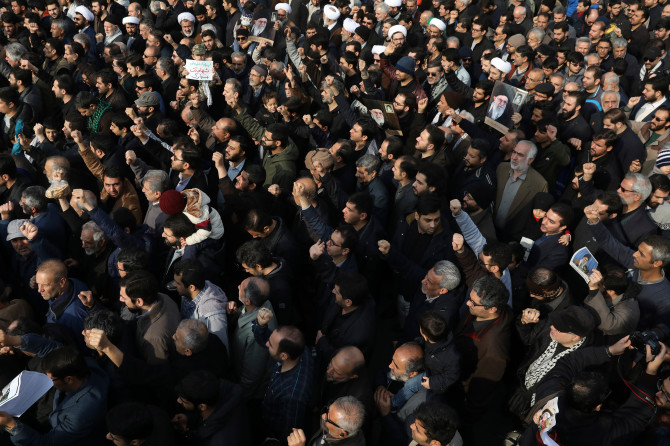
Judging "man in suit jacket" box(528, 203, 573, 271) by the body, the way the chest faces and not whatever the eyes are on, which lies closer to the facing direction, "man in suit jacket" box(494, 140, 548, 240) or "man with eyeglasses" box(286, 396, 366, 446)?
the man with eyeglasses

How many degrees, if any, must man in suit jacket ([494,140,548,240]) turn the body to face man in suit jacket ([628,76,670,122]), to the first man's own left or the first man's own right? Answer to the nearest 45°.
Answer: approximately 180°

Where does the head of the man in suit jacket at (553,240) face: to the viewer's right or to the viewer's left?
to the viewer's left

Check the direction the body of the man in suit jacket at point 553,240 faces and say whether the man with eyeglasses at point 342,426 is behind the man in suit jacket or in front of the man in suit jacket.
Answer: in front

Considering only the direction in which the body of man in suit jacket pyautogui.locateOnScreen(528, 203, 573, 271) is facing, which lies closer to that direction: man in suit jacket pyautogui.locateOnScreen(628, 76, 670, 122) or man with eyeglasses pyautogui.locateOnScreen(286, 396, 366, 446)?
the man with eyeglasses

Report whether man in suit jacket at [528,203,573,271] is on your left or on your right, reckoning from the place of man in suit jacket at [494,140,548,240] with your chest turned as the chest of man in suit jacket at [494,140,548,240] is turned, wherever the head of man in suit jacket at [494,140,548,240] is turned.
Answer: on your left

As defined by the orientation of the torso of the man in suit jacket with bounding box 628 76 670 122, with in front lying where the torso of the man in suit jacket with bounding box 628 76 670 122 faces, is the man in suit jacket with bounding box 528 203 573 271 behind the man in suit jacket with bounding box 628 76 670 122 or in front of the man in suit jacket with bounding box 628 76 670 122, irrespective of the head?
in front
